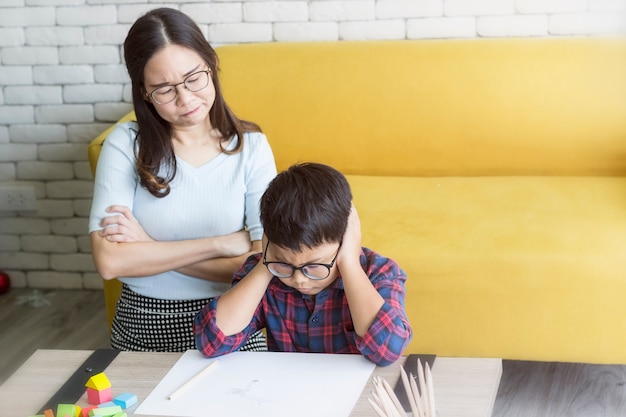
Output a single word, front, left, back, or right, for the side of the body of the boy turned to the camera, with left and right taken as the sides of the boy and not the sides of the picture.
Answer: front

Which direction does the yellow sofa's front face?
toward the camera

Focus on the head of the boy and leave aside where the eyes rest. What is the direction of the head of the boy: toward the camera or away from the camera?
toward the camera

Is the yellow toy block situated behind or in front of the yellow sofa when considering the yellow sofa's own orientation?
in front

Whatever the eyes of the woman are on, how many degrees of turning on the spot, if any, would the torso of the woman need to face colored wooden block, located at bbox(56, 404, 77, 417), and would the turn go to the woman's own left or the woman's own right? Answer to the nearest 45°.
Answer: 0° — they already face it

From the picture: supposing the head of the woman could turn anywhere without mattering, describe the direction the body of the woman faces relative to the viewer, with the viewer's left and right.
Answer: facing the viewer

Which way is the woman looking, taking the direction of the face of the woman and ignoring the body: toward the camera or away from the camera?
toward the camera

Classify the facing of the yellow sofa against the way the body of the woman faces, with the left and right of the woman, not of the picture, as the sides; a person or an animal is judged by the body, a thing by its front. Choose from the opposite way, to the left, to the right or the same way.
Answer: the same way

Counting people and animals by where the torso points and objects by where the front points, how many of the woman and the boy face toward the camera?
2

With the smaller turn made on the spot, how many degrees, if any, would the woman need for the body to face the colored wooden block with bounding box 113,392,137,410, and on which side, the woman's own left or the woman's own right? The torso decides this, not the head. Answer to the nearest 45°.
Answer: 0° — they already face it
